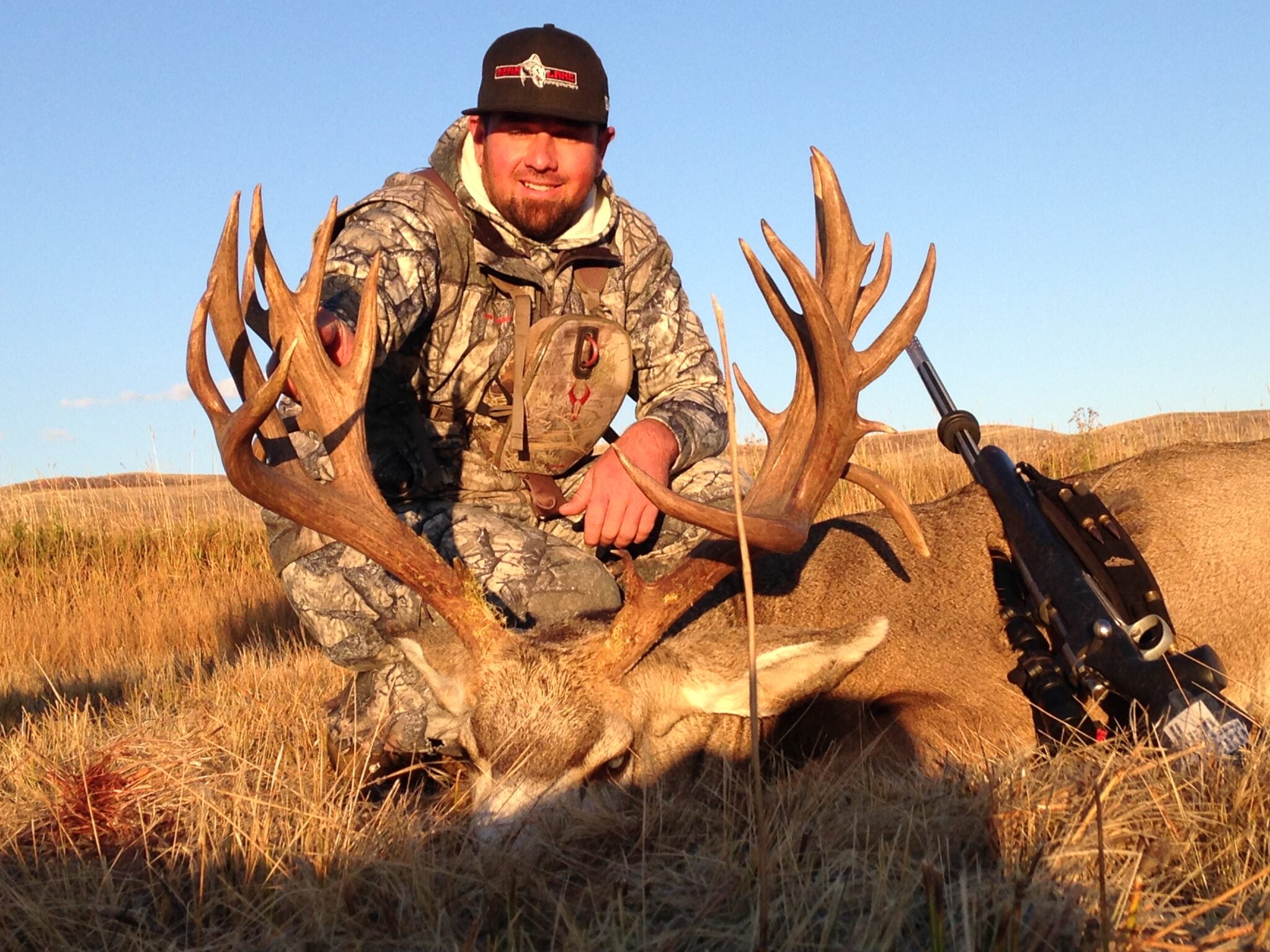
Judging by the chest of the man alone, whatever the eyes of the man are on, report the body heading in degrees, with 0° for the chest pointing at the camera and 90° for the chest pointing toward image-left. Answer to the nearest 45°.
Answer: approximately 0°

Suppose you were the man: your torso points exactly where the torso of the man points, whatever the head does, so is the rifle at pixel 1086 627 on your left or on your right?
on your left
